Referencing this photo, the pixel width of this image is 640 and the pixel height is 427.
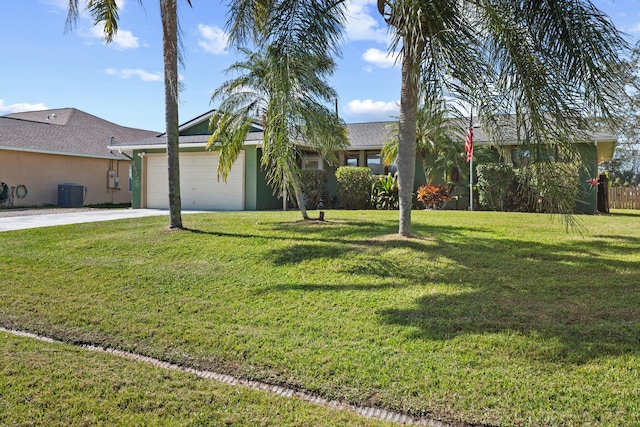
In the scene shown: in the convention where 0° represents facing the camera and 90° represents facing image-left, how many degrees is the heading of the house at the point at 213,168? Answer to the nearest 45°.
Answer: approximately 0°

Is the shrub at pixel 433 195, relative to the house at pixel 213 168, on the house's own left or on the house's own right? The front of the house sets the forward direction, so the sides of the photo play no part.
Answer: on the house's own left

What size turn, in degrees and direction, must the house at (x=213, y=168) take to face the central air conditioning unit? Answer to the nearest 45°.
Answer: approximately 90° to its right

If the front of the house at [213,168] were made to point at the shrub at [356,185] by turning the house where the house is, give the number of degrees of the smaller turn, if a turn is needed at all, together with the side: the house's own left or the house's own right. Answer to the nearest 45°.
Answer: approximately 90° to the house's own left
